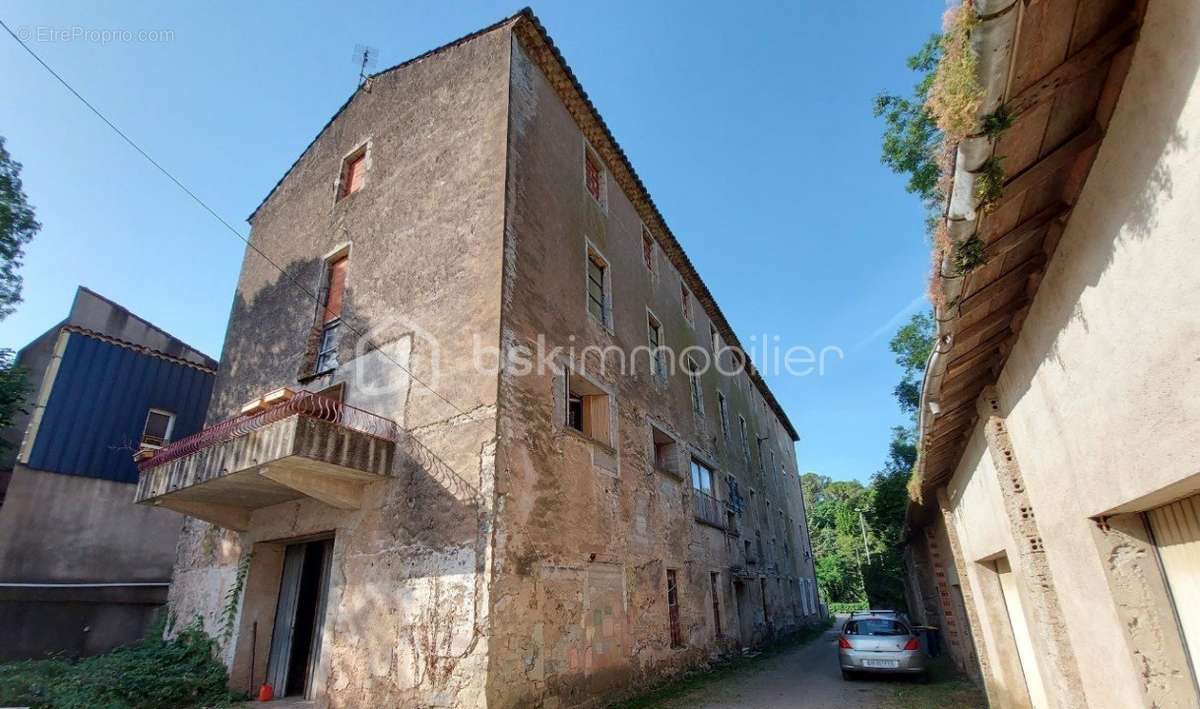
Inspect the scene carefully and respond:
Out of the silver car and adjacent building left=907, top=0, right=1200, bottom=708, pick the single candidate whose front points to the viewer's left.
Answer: the adjacent building

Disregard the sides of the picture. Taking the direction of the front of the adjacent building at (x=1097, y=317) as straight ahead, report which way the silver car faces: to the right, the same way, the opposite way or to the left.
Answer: to the right

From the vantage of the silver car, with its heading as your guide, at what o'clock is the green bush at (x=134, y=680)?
The green bush is roughly at 8 o'clock from the silver car.

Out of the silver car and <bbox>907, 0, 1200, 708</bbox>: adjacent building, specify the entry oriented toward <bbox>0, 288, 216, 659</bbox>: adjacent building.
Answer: <bbox>907, 0, 1200, 708</bbox>: adjacent building

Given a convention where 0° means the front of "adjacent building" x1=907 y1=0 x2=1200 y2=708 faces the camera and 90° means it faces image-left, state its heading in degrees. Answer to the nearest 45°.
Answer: approximately 90°

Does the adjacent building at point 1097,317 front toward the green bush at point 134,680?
yes

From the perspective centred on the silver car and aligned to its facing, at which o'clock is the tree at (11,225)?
The tree is roughly at 8 o'clock from the silver car.

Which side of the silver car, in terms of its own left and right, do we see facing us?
back

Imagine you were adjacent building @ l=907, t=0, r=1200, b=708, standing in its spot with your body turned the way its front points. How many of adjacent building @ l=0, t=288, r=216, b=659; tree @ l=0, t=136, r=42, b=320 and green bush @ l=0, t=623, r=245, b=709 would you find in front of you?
3
